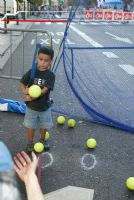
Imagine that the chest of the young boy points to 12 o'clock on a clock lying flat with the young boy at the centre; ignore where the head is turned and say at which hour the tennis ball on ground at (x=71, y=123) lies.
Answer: The tennis ball on ground is roughly at 7 o'clock from the young boy.

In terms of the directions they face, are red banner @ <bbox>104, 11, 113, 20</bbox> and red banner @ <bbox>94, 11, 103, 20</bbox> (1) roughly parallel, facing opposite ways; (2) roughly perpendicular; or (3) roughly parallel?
roughly parallel

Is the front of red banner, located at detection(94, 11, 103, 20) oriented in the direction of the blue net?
yes

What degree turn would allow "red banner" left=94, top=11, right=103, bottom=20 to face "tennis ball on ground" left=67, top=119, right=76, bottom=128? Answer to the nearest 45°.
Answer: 0° — it already faces it

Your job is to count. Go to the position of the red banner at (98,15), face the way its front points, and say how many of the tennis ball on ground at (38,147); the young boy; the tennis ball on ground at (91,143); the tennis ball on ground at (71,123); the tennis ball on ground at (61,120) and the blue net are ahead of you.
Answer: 6

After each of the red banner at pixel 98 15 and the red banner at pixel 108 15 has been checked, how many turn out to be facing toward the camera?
2

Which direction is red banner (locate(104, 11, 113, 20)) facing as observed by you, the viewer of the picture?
facing the viewer

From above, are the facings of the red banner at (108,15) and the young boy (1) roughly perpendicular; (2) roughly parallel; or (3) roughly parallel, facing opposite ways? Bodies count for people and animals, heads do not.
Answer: roughly parallel

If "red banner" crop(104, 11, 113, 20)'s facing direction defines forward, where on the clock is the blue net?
The blue net is roughly at 12 o'clock from the red banner.

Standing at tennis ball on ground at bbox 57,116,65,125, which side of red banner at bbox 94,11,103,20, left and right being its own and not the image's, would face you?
front

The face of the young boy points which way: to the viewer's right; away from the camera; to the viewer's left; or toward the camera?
toward the camera

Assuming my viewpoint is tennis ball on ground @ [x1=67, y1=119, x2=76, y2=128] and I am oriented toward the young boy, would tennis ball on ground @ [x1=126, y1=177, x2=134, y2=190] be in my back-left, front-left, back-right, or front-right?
front-left

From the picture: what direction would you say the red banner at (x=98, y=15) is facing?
toward the camera

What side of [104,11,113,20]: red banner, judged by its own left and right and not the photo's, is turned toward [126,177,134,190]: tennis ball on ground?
front

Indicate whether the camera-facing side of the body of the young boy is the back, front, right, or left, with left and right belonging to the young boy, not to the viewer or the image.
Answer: front

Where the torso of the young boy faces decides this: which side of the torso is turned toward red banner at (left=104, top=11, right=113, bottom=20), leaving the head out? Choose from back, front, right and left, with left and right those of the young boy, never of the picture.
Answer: back

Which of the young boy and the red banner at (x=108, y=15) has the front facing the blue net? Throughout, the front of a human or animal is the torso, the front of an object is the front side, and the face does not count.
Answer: the red banner
